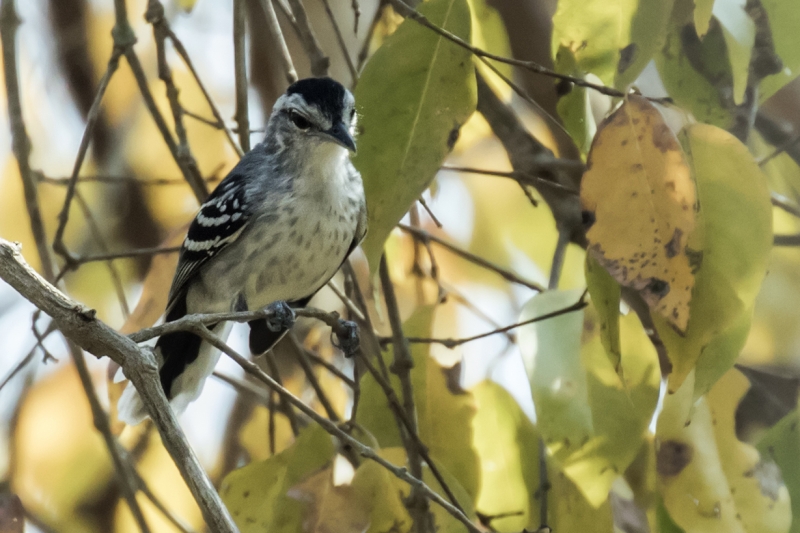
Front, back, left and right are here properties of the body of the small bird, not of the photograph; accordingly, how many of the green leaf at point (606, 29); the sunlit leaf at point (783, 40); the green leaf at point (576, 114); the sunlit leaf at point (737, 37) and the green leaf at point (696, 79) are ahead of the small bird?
5

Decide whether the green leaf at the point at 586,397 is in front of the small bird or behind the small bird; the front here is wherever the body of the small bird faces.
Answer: in front

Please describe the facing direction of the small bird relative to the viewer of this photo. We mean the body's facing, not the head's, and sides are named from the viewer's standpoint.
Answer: facing the viewer and to the right of the viewer

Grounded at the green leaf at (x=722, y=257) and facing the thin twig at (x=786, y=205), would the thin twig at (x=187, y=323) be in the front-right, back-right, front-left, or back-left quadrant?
back-left
